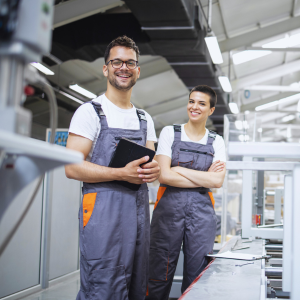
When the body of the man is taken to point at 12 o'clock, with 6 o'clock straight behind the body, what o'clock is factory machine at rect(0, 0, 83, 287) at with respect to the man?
The factory machine is roughly at 2 o'clock from the man.

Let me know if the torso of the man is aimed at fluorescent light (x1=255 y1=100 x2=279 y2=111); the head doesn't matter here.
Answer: no

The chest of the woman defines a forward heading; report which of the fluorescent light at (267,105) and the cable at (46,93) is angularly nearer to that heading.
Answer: the cable

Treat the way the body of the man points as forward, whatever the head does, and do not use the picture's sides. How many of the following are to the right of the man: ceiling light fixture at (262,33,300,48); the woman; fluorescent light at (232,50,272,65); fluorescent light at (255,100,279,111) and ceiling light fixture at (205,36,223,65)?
0

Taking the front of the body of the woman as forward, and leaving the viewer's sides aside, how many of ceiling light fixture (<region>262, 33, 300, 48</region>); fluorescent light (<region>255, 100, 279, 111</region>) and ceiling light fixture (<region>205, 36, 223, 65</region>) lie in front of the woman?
0

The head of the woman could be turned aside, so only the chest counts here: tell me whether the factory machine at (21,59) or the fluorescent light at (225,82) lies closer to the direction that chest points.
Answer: the factory machine

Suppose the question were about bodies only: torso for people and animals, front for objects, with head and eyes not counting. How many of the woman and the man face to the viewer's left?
0

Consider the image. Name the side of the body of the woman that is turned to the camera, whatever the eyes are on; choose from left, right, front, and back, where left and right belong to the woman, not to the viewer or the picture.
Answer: front

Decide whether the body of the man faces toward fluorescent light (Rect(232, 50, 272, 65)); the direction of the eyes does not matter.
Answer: no

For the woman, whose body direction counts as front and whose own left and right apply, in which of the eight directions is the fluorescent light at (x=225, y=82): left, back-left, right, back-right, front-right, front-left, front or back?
back

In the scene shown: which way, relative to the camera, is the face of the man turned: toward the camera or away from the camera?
toward the camera

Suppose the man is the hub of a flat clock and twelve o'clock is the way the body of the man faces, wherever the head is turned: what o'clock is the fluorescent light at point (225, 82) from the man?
The fluorescent light is roughly at 8 o'clock from the man.

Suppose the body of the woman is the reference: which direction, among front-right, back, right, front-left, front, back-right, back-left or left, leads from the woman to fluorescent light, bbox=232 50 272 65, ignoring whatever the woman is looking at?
back
